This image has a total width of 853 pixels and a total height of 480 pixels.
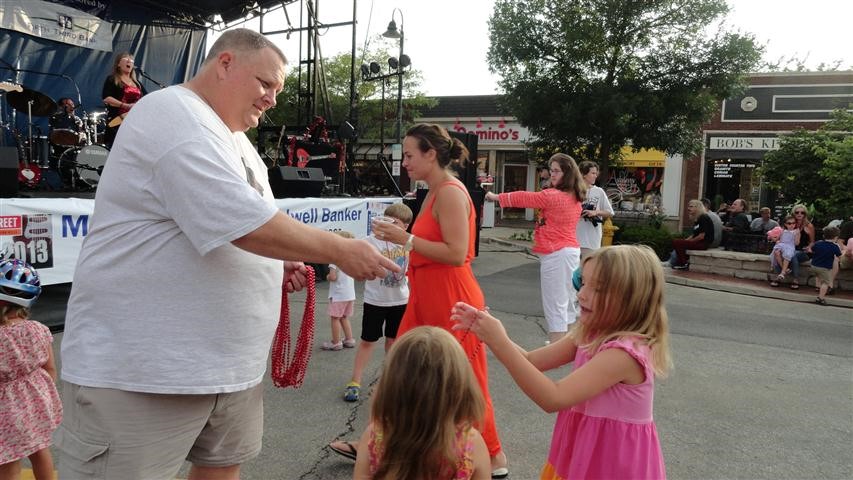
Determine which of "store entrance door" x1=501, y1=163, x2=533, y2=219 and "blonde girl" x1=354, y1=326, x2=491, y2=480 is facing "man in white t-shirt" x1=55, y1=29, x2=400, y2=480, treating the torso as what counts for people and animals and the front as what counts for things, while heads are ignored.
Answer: the store entrance door

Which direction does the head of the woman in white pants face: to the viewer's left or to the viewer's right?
to the viewer's left

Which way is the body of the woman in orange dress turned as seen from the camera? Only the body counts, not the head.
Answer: to the viewer's left

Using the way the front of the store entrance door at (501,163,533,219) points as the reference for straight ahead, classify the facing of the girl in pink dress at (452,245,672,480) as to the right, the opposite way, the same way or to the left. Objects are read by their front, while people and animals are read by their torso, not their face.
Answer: to the right

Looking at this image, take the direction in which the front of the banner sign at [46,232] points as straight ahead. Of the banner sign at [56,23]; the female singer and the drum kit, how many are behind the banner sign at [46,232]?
3

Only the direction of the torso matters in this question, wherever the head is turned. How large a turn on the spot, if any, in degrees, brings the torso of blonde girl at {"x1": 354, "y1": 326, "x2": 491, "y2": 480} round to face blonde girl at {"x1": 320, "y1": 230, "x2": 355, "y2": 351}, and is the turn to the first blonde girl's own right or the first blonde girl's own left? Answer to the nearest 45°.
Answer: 0° — they already face them

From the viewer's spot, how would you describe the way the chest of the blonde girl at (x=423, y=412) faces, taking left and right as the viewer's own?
facing away from the viewer

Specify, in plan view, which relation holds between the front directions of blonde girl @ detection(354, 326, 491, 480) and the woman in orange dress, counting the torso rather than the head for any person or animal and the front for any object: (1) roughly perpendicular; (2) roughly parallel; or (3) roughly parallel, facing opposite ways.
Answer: roughly perpendicular

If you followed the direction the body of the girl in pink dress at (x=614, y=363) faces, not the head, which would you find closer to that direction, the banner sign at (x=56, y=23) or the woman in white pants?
the banner sign

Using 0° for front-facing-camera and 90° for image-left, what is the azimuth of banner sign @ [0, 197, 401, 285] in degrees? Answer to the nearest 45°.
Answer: approximately 0°

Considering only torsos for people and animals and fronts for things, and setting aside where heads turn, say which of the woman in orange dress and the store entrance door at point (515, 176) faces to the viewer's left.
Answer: the woman in orange dress

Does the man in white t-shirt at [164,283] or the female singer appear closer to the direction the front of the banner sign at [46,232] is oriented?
the man in white t-shirt
